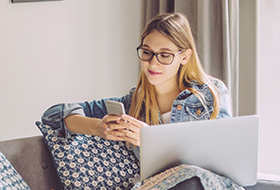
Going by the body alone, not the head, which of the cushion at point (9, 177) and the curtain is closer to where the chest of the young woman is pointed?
the cushion

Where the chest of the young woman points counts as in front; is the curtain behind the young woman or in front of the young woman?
behind

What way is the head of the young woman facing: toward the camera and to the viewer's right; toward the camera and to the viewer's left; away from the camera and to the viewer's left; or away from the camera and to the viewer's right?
toward the camera and to the viewer's left
